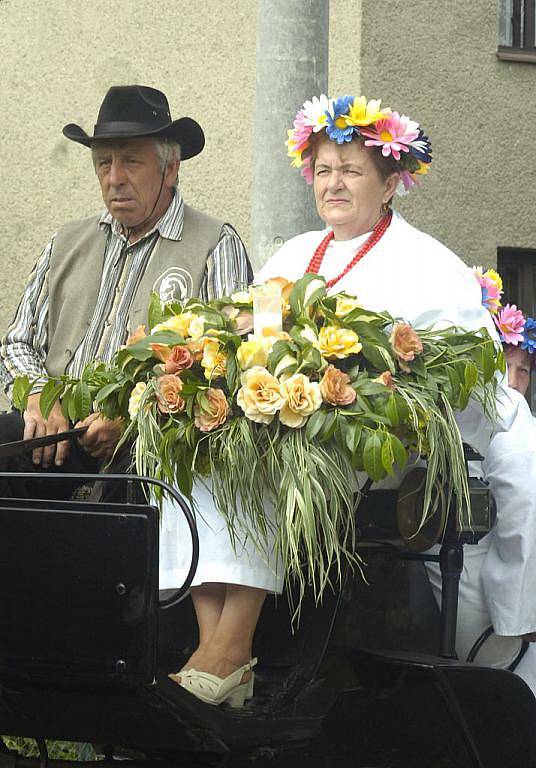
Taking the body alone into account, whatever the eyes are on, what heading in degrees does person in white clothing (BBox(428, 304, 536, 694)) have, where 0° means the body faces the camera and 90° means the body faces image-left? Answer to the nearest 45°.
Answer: approximately 45°

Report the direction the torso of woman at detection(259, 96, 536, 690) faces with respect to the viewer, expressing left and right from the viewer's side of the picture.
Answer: facing the viewer and to the left of the viewer

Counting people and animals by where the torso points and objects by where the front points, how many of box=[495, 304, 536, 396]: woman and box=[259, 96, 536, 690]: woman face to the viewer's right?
0

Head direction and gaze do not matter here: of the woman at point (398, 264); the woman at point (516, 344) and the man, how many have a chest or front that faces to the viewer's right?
0
